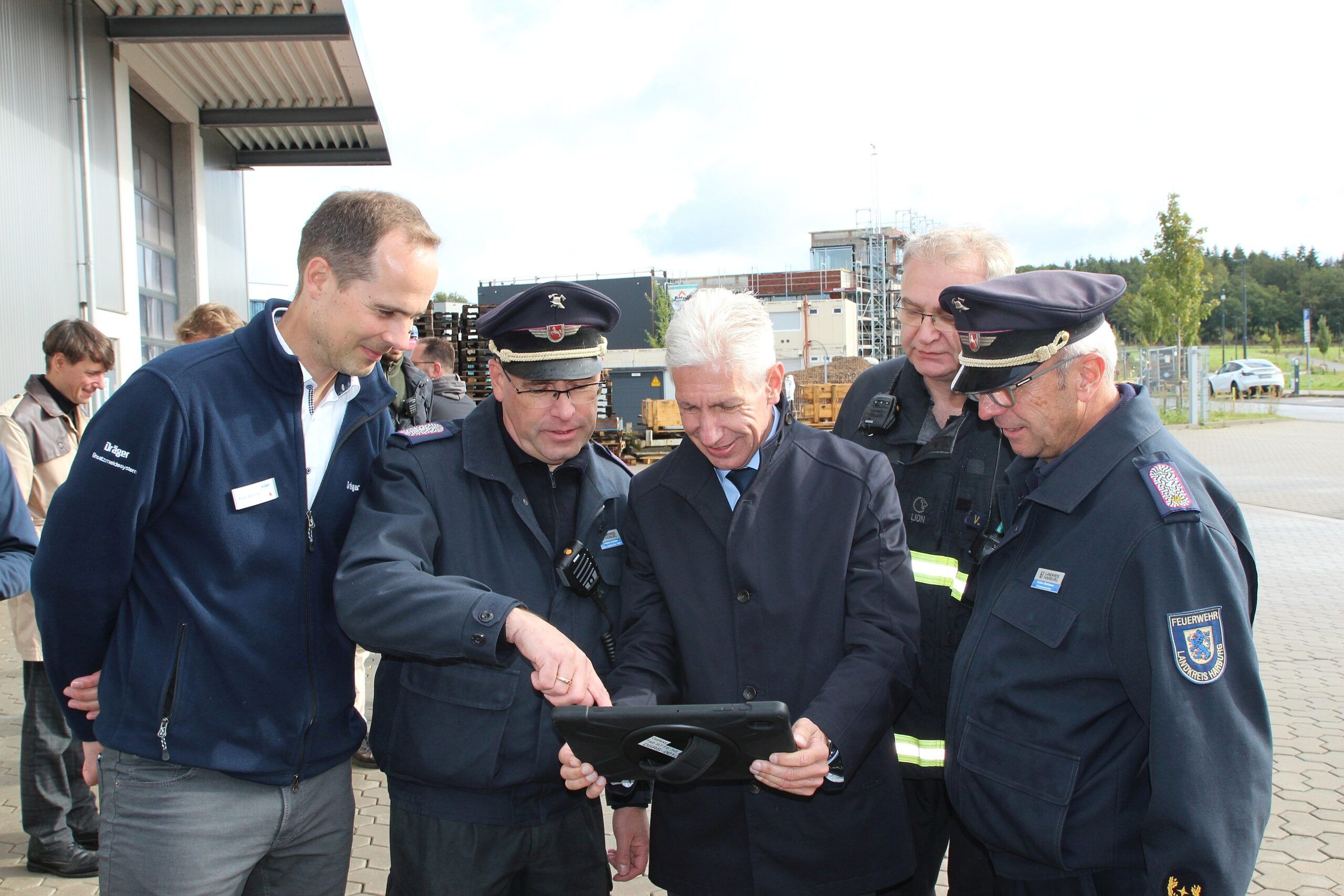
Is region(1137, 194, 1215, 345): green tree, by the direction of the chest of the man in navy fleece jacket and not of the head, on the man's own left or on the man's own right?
on the man's own left

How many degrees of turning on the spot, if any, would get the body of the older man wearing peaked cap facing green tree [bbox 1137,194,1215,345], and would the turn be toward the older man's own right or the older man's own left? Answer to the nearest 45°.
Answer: approximately 135° to the older man's own right

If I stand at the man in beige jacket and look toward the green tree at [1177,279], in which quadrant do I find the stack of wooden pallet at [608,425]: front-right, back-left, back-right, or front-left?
front-left

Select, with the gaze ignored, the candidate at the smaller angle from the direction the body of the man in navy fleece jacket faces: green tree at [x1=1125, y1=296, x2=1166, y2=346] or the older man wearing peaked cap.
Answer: the older man wearing peaked cap

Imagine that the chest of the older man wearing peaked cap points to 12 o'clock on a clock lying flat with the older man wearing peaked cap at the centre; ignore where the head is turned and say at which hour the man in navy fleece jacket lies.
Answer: The man in navy fleece jacket is roughly at 1 o'clock from the older man wearing peaked cap.

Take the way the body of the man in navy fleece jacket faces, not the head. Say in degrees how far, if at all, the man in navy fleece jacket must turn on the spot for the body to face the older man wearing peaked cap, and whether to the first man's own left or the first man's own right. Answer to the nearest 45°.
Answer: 0° — they already face them

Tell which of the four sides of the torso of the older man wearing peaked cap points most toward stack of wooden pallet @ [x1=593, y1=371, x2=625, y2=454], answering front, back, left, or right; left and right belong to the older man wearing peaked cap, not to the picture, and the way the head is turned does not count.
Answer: right

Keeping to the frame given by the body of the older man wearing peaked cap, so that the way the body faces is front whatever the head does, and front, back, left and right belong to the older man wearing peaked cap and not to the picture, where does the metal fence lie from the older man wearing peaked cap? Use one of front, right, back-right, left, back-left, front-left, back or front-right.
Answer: back-right

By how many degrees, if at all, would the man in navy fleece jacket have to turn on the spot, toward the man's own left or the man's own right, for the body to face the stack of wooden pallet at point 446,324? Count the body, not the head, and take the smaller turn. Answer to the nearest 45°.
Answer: approximately 135° to the man's own left

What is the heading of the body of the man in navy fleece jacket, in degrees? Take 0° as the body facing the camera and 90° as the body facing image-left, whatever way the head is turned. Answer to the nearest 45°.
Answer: approximately 315°

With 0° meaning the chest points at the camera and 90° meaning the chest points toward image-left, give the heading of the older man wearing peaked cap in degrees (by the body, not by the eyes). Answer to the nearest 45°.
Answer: approximately 45°

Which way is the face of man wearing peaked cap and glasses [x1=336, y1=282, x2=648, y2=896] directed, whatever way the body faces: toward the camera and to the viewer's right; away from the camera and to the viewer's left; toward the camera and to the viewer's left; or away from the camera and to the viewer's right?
toward the camera and to the viewer's right

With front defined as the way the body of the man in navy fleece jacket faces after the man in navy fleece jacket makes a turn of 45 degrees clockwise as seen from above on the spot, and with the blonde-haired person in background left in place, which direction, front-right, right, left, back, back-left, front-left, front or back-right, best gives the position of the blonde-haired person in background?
back

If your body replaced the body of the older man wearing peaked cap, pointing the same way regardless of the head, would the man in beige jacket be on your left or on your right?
on your right

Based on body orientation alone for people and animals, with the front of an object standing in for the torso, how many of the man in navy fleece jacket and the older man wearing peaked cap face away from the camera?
0

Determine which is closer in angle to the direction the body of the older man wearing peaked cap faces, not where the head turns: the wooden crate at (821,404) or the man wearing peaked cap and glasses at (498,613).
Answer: the man wearing peaked cap and glasses

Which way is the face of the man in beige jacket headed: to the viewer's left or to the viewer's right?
to the viewer's right
